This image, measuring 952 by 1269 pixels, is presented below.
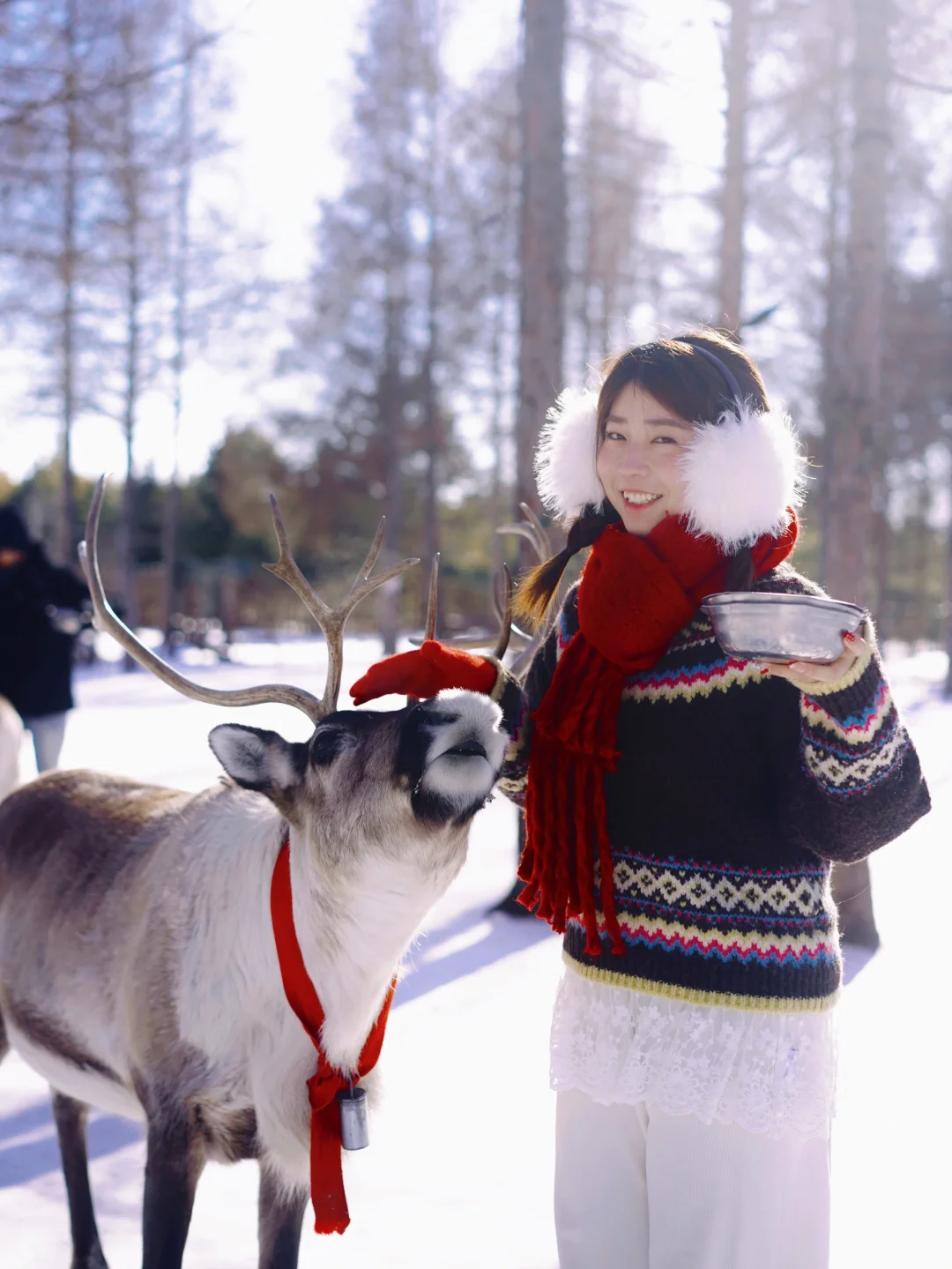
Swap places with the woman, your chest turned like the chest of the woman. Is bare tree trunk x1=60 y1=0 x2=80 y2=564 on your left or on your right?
on your right

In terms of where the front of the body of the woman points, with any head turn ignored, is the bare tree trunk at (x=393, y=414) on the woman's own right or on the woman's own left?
on the woman's own right

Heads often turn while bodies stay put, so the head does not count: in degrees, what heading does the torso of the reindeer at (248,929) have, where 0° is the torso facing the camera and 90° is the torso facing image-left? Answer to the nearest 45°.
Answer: approximately 315°

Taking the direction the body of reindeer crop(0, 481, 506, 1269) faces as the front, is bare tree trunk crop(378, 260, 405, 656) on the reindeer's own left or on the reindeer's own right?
on the reindeer's own left

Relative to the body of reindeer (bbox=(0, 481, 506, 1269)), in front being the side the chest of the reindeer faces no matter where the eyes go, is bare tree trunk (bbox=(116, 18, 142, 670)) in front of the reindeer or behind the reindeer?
behind

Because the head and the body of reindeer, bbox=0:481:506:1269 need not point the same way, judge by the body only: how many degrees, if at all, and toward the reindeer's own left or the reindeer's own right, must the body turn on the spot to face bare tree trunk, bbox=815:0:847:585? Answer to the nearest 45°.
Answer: approximately 90° to the reindeer's own left

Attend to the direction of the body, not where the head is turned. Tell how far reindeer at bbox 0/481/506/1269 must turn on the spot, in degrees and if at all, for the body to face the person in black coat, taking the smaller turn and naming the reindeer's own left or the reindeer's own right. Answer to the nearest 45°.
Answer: approximately 135° to the reindeer's own left

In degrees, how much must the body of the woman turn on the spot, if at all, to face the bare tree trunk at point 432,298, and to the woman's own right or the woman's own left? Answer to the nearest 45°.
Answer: approximately 135° to the woman's own right

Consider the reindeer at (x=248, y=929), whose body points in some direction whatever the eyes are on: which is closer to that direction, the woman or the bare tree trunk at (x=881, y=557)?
the woman

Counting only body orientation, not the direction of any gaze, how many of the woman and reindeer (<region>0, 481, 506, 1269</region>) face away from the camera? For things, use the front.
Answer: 0

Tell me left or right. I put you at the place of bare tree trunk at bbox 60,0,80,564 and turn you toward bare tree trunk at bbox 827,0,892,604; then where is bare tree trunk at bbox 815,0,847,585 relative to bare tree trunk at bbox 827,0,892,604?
left

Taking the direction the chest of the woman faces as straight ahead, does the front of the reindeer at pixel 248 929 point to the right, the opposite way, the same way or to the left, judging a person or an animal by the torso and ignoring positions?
to the left
